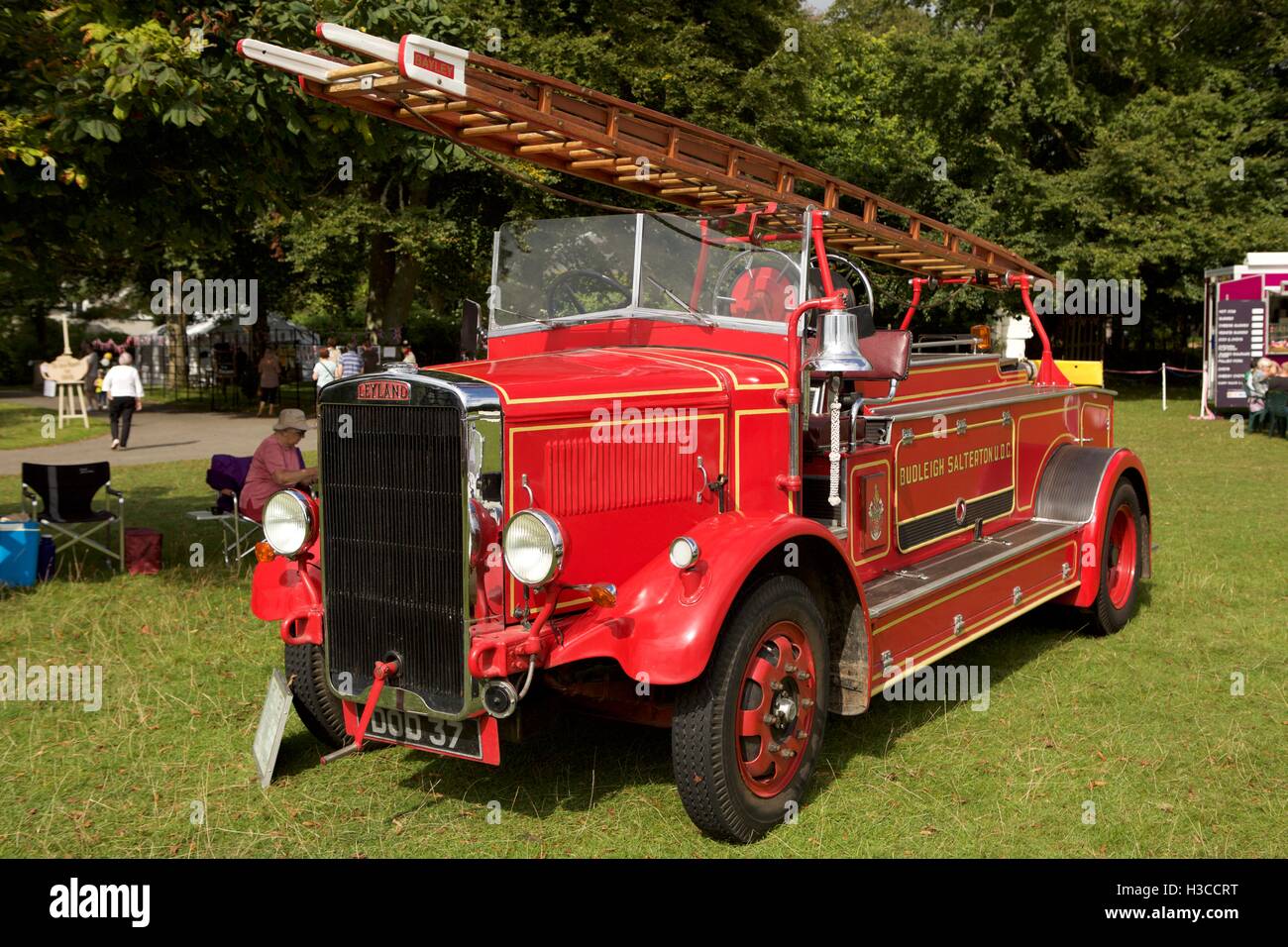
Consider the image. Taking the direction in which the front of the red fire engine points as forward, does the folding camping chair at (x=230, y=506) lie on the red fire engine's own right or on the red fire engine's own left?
on the red fire engine's own right

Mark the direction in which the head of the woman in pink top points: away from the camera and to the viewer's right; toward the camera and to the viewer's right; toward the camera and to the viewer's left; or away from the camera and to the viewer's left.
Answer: toward the camera and to the viewer's right

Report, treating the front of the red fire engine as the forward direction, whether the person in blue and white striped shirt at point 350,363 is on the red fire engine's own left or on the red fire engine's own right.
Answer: on the red fire engine's own right

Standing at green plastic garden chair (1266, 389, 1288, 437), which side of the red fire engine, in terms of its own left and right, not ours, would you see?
back

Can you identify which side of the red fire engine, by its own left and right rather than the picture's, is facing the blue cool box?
right
